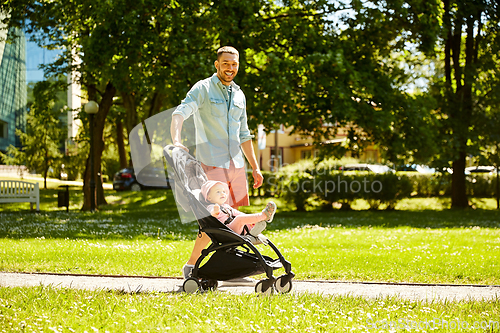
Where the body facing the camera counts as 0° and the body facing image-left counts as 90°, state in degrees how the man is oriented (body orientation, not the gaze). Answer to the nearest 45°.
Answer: approximately 315°

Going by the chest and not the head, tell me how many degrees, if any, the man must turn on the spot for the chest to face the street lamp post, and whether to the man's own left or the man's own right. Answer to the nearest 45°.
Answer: approximately 135° to the man's own left

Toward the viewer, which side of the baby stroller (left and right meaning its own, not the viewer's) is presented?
right

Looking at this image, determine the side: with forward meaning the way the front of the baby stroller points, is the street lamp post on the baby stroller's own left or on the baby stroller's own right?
on the baby stroller's own left

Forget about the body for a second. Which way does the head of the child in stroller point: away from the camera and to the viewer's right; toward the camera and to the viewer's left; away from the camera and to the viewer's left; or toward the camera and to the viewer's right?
toward the camera and to the viewer's right
